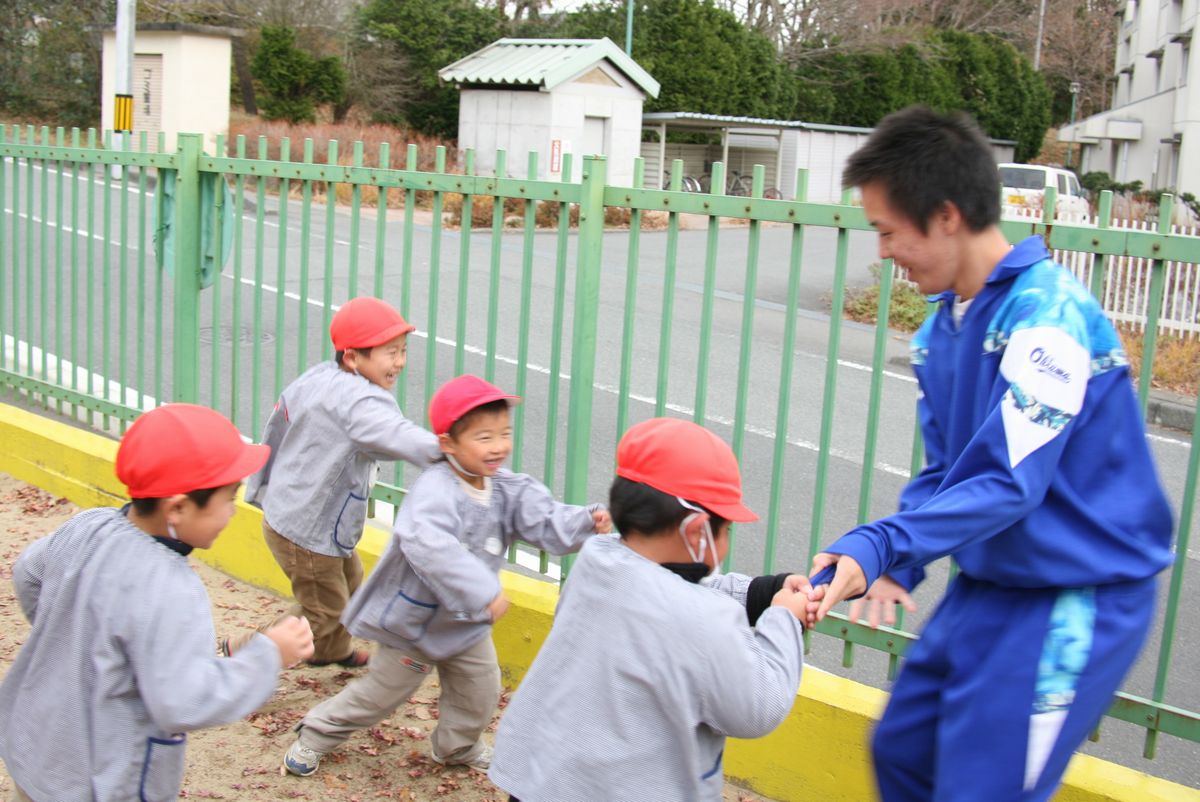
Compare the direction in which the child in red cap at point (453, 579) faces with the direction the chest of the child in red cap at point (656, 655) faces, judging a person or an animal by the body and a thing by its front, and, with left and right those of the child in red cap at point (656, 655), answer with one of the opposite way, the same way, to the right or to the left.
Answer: to the right

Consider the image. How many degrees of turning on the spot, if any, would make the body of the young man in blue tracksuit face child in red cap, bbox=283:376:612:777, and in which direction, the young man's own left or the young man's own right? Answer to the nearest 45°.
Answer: approximately 45° to the young man's own right

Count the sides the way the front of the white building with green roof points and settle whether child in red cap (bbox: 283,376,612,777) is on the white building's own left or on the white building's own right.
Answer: on the white building's own right

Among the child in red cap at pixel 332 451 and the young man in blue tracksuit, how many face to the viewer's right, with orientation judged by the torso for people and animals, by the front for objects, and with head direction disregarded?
1

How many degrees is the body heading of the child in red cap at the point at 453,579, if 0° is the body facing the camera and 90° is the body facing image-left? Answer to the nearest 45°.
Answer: approximately 315°

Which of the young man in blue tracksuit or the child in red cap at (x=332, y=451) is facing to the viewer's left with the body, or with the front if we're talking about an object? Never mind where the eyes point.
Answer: the young man in blue tracksuit

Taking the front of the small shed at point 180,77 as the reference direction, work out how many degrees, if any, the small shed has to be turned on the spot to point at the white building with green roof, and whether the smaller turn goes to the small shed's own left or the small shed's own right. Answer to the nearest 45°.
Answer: approximately 135° to the small shed's own left

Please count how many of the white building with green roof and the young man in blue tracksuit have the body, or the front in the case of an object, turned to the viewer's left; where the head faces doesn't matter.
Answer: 1

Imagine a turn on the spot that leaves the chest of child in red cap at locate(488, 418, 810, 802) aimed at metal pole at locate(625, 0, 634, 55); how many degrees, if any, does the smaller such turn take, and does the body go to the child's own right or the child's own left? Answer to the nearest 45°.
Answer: approximately 45° to the child's own left
